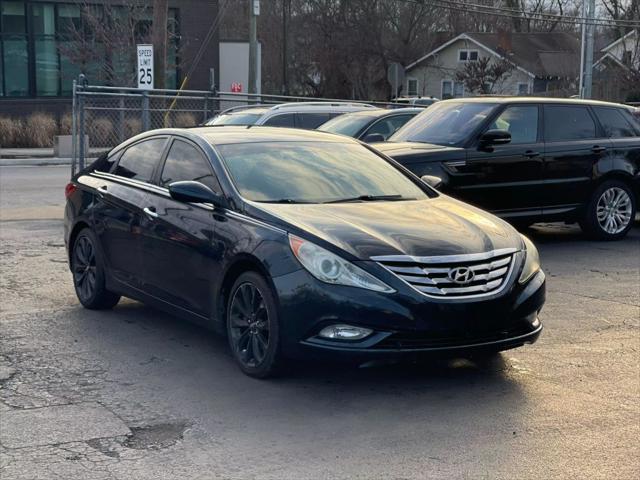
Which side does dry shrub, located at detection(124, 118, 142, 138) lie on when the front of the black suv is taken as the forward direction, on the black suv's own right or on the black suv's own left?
on the black suv's own right

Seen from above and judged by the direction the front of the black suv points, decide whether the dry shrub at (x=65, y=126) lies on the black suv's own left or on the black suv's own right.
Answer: on the black suv's own right

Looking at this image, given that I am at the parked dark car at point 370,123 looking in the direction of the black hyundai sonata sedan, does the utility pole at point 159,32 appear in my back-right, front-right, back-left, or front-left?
back-right

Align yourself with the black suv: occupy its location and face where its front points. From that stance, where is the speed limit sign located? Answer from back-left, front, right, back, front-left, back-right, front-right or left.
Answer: right

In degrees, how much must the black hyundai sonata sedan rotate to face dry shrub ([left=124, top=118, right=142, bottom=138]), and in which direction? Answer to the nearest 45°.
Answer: approximately 135° to its left

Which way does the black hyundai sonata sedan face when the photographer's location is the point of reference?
facing the viewer and to the right of the viewer

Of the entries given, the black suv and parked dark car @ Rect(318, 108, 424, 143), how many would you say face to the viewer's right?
0

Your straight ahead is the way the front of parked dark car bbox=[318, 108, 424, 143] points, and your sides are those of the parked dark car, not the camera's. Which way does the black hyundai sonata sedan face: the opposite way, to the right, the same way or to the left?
to the left

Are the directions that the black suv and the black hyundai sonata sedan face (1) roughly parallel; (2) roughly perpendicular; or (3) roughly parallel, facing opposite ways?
roughly perpendicular
